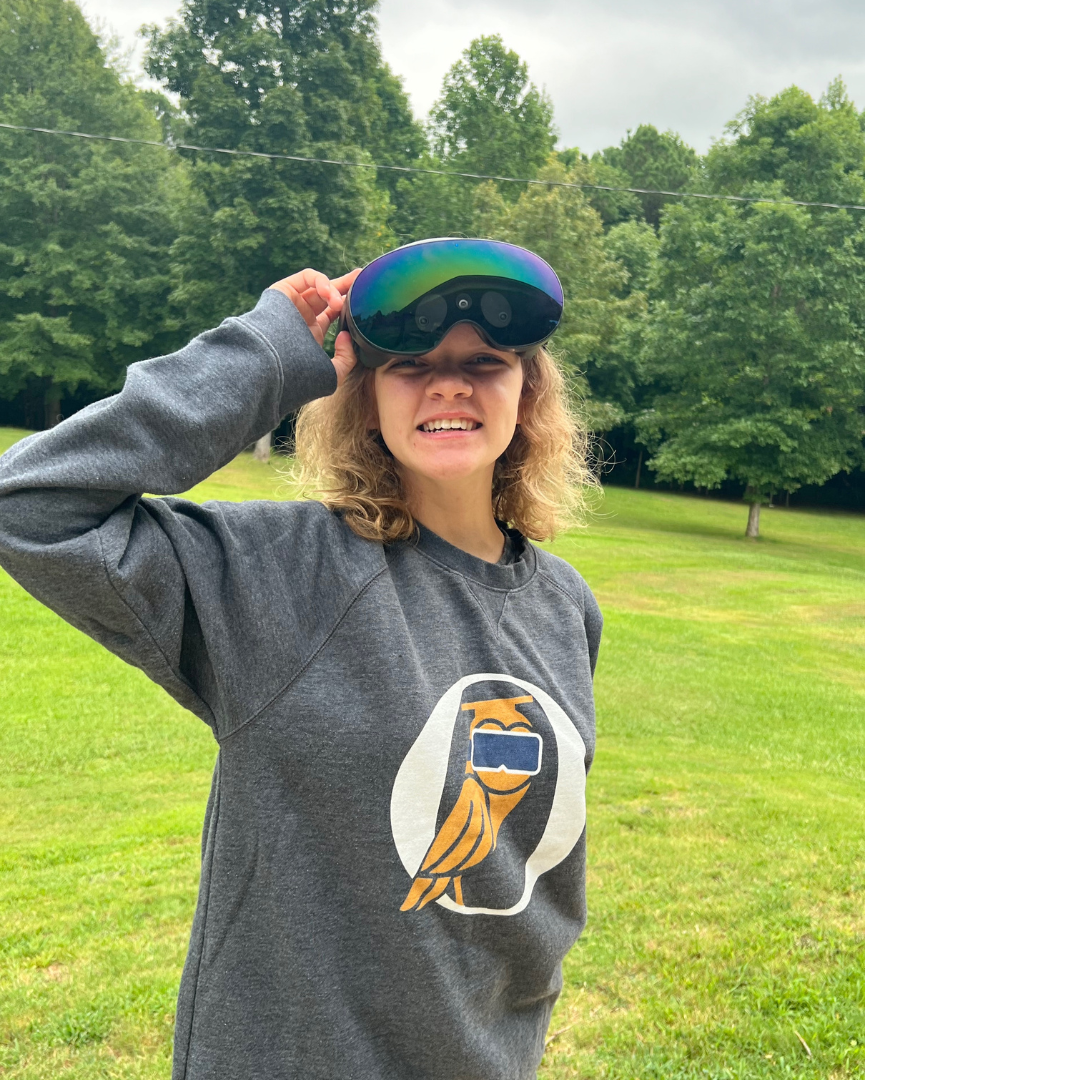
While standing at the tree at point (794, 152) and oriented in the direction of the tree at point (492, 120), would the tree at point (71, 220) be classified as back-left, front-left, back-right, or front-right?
front-left

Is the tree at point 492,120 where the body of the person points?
no

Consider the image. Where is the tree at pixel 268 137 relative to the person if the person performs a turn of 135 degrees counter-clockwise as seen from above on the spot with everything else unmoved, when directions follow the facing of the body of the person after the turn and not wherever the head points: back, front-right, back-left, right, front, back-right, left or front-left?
front

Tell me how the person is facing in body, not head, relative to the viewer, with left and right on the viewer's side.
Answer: facing the viewer and to the right of the viewer

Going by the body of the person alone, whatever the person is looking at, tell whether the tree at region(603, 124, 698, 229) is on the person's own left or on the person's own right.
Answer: on the person's own left

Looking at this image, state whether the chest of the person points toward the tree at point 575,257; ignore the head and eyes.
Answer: no

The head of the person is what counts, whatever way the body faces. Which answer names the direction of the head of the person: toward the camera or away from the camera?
toward the camera

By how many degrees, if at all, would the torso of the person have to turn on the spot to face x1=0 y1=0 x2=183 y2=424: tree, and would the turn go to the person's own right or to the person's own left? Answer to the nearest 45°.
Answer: approximately 135° to the person's own left

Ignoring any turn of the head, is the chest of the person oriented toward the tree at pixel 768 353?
no

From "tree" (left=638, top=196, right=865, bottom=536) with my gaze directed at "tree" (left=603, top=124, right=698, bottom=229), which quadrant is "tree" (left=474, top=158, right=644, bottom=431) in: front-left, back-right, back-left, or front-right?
front-left

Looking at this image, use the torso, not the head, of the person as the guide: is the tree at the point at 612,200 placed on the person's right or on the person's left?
on the person's left
